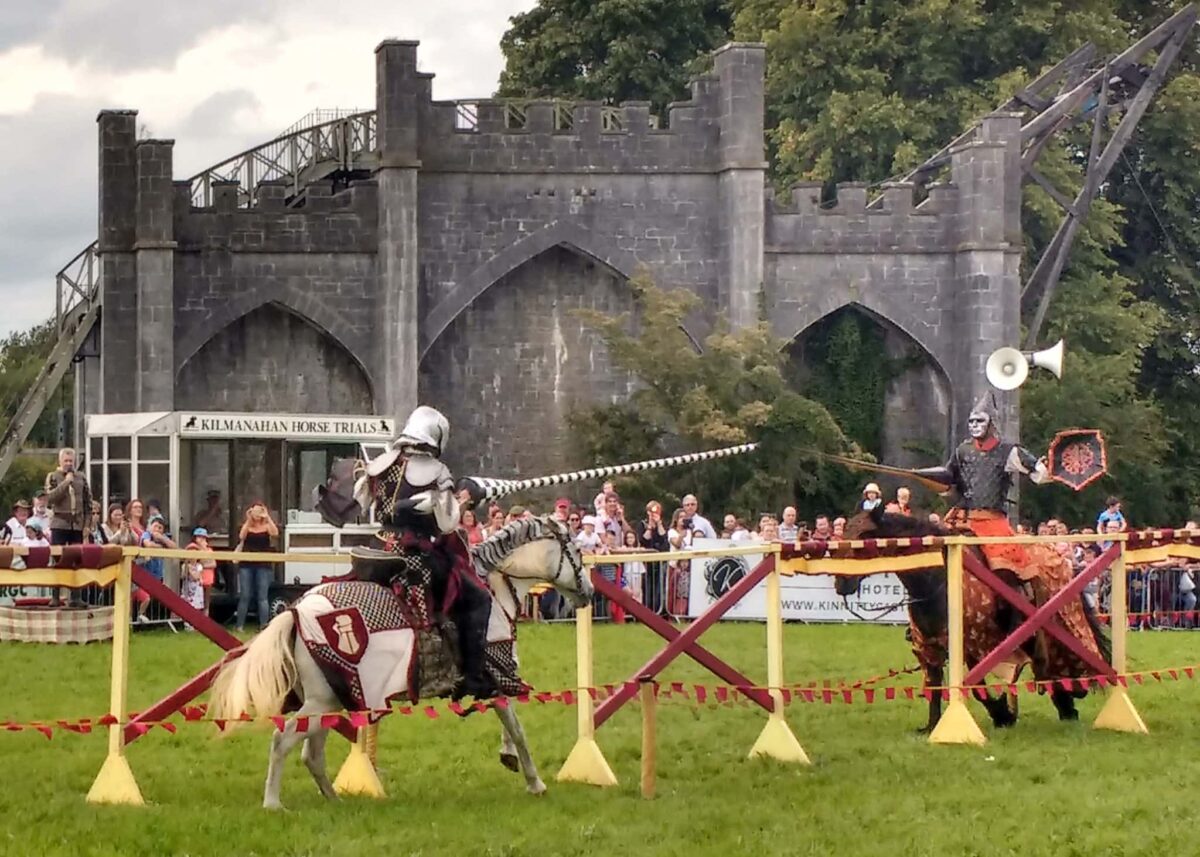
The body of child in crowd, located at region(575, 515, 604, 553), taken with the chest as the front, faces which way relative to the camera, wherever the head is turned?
toward the camera

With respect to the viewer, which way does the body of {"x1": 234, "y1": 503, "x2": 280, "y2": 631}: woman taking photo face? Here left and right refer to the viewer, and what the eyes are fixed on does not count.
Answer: facing the viewer

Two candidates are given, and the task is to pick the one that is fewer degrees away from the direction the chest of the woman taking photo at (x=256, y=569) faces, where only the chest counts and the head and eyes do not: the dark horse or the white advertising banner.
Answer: the dark horse

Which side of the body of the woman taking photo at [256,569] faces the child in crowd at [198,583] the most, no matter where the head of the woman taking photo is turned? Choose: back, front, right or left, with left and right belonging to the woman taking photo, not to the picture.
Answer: right

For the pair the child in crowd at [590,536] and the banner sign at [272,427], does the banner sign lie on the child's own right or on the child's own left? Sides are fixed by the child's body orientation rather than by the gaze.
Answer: on the child's own right

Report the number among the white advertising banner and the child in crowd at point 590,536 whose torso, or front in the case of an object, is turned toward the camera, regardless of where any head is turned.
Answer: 2

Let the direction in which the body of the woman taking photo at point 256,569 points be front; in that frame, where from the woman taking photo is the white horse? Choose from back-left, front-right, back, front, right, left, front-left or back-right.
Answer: front

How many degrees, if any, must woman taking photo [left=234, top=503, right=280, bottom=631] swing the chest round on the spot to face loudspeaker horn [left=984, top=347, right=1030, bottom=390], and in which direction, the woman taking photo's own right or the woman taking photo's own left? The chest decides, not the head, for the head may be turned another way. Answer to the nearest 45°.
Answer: approximately 45° to the woman taking photo's own left

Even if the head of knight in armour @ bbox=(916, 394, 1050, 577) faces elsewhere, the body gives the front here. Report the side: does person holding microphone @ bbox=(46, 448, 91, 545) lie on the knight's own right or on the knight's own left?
on the knight's own right

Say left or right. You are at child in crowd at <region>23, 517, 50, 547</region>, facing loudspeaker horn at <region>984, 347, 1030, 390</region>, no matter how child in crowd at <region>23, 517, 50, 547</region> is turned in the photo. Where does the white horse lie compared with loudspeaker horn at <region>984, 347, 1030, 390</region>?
right

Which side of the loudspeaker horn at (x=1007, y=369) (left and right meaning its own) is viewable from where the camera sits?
front

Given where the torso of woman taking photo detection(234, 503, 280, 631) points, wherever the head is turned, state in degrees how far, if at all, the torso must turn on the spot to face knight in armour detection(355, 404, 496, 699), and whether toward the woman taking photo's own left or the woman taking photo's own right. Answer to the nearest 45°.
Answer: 0° — they already face them
